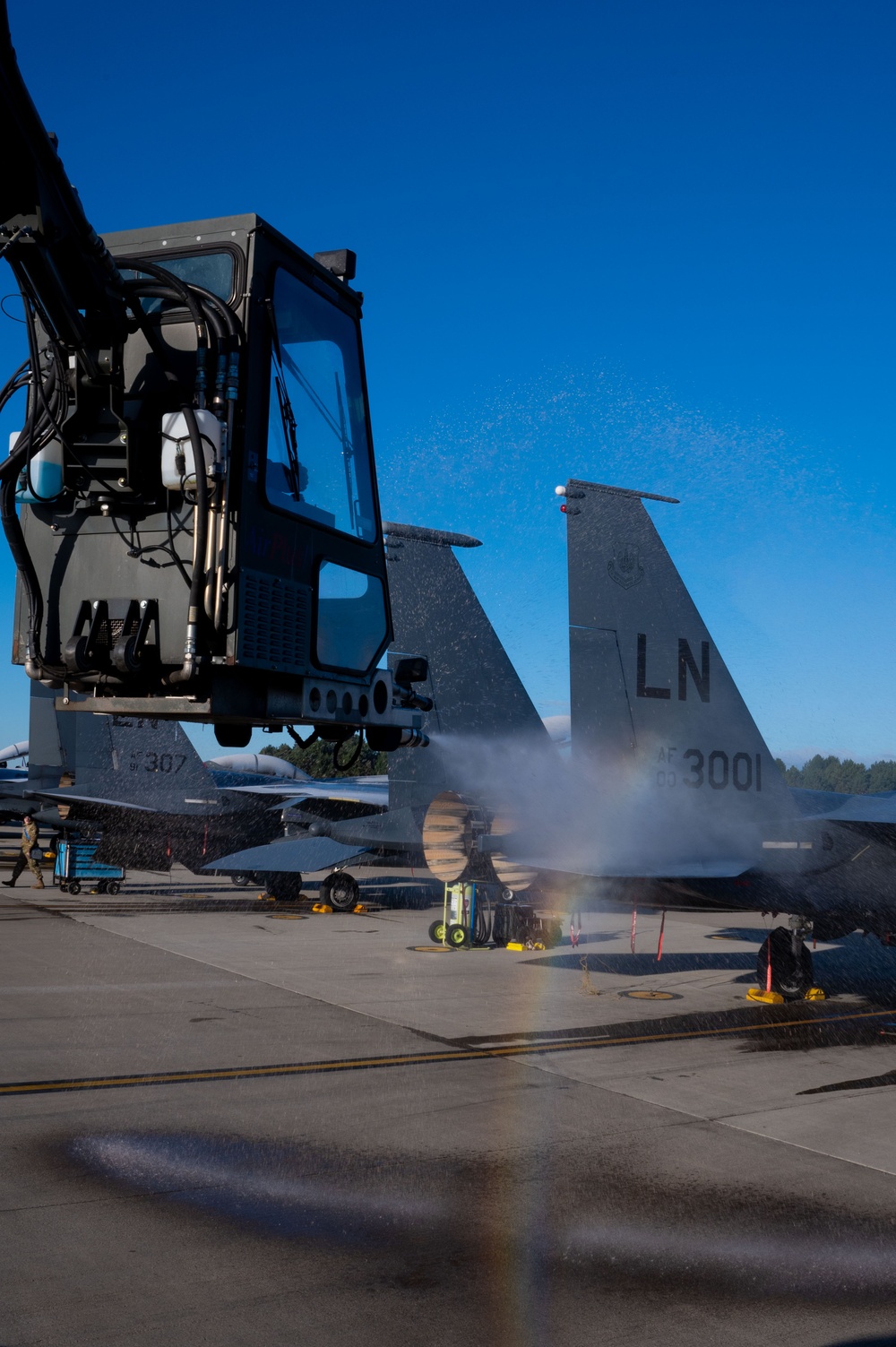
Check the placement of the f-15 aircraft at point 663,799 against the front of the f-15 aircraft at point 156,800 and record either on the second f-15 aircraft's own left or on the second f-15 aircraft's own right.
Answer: on the second f-15 aircraft's own right

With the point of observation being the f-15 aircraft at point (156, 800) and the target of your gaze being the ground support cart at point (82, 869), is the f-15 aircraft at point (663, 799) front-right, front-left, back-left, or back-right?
back-left

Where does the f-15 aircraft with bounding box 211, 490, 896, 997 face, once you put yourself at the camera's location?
facing away from the viewer and to the right of the viewer

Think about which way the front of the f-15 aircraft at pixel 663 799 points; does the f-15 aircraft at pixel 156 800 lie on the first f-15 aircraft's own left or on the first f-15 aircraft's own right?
on the first f-15 aircraft's own left

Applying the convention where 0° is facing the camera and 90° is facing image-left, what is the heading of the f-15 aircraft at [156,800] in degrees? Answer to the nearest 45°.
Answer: approximately 225°

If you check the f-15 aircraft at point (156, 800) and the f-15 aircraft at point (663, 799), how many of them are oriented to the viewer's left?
0

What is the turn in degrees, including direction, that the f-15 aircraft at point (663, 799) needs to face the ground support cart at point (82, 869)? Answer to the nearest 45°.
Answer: approximately 90° to its left
